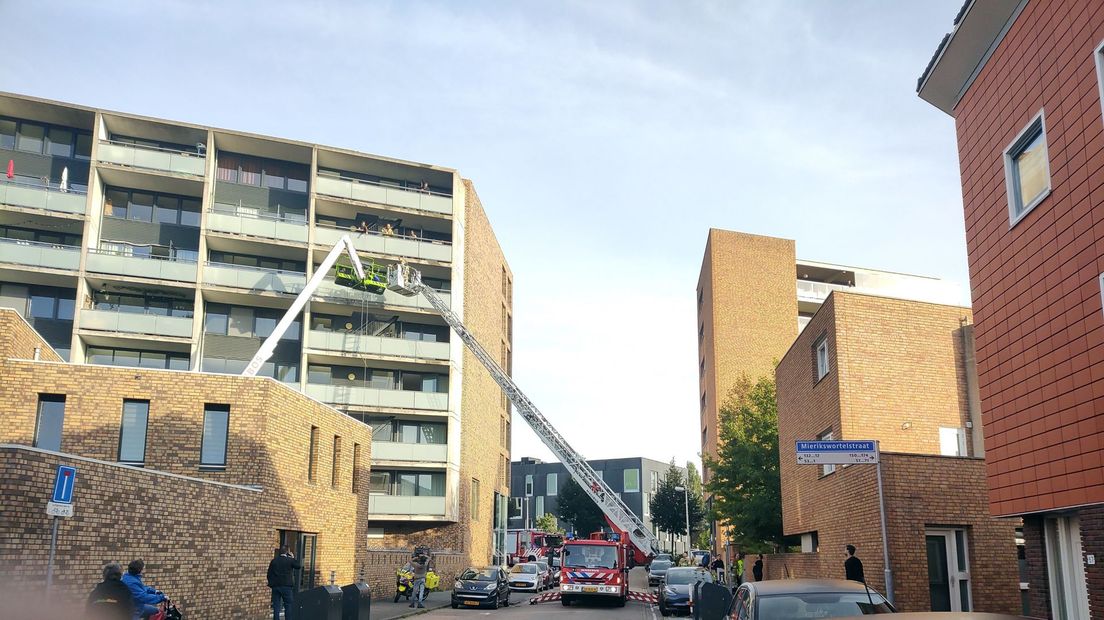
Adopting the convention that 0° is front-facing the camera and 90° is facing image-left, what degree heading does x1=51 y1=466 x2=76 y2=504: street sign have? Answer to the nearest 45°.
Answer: approximately 0°

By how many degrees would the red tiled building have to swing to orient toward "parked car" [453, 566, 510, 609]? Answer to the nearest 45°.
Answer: approximately 90° to its right

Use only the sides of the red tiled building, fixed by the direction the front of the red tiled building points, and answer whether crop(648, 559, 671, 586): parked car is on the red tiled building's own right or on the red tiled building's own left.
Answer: on the red tiled building's own right

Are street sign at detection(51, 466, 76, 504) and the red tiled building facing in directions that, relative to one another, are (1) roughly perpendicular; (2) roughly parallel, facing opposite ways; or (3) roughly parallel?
roughly perpendicular

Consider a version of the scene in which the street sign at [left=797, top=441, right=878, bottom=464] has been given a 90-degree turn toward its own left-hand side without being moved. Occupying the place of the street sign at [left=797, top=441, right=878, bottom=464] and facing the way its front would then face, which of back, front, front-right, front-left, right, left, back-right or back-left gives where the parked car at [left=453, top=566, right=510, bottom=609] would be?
back-left

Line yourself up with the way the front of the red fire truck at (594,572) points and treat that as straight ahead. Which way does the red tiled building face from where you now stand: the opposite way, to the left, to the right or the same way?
to the right

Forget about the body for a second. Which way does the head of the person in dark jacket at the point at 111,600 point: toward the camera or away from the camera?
away from the camera

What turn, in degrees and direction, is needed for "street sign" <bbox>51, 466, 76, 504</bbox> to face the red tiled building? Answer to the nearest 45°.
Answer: approximately 45° to its left

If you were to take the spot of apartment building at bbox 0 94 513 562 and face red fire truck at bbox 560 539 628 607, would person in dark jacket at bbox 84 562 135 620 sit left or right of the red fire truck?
right

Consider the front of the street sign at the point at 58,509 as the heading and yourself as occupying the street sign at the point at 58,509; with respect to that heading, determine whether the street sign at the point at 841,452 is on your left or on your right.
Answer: on your left
